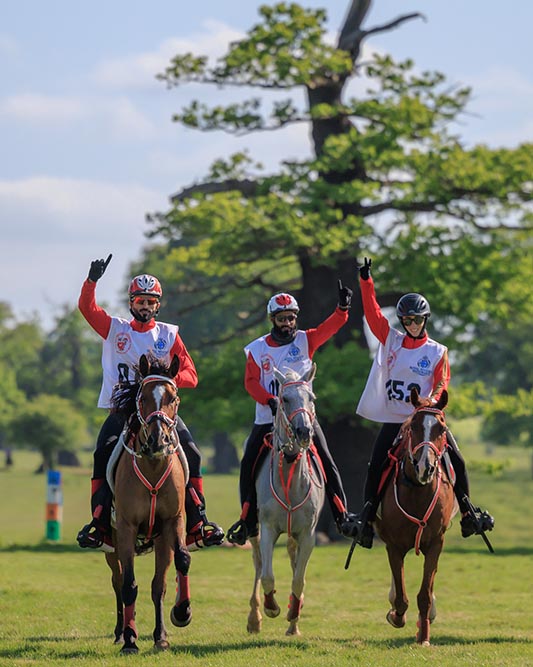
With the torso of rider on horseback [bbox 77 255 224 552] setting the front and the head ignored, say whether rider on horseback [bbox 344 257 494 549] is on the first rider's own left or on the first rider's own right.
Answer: on the first rider's own left

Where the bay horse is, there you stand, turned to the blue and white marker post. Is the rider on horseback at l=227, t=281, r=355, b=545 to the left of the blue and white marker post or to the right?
right

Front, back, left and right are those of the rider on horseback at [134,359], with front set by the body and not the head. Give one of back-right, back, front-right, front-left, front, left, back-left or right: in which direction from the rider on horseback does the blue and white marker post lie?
back

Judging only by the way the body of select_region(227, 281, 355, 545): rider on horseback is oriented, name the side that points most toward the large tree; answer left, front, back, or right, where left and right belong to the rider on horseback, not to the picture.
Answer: back

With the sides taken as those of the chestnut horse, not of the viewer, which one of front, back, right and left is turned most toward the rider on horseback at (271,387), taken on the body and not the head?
right

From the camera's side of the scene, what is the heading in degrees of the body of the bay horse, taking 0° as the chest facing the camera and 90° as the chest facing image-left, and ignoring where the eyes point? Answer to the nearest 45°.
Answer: approximately 0°

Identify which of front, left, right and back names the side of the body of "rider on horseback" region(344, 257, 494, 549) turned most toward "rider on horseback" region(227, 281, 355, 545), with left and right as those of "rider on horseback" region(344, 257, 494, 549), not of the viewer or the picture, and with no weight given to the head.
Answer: right

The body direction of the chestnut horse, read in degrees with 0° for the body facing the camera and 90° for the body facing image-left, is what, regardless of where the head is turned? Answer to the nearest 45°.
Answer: approximately 0°

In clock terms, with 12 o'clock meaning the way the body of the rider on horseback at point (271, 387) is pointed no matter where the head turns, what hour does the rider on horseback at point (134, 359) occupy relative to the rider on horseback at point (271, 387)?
the rider on horseback at point (134, 359) is roughly at 2 o'clock from the rider on horseback at point (271, 387).

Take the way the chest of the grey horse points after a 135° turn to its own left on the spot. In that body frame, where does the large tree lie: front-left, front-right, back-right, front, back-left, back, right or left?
front-left

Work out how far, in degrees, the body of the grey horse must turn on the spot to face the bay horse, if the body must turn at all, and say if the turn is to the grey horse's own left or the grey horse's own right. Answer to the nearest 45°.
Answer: approximately 45° to the grey horse's own right
